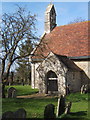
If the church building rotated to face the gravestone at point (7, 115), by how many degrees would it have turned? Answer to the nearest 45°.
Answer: approximately 45° to its left

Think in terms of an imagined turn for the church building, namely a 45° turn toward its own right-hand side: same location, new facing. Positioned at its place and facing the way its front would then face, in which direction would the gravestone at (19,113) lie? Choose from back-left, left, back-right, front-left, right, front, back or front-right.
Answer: left

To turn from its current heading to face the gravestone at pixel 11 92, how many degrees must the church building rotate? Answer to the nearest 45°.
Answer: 0° — it already faces it

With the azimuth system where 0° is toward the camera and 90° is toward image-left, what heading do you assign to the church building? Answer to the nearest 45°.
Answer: approximately 45°
